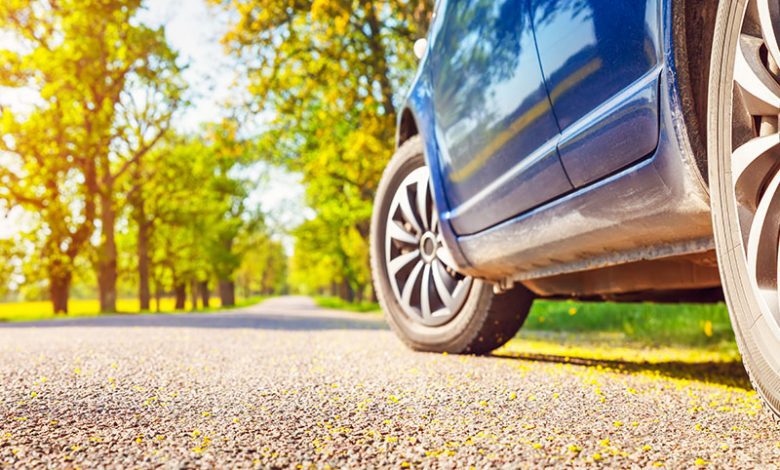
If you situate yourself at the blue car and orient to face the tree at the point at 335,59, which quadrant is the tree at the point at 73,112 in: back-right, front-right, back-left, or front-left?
front-left

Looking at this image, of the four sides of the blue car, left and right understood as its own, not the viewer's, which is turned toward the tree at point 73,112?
front

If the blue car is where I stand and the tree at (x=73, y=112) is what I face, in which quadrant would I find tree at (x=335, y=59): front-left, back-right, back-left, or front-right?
front-right

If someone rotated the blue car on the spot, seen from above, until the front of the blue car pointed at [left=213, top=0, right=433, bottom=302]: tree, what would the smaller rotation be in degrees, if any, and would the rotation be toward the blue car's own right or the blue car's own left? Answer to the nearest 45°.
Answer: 0° — it already faces it

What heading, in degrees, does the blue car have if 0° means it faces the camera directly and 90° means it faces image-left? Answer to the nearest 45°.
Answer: approximately 135°
